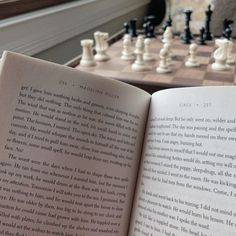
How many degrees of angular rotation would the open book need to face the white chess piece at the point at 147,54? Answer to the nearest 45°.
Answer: approximately 180°

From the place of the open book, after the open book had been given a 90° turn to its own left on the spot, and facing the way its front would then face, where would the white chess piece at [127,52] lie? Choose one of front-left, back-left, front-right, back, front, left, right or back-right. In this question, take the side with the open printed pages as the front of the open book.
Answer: left

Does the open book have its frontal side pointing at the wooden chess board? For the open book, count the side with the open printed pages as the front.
no

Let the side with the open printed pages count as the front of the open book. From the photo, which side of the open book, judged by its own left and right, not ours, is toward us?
front

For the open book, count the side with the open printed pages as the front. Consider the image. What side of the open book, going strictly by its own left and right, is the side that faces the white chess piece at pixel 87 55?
back

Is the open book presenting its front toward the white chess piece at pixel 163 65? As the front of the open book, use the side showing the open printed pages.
no

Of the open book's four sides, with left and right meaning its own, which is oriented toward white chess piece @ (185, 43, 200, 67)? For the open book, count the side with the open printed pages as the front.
back

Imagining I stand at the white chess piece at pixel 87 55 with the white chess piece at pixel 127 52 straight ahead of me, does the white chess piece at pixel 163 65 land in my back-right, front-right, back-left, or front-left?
front-right

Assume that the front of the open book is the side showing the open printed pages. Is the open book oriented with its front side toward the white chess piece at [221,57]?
no

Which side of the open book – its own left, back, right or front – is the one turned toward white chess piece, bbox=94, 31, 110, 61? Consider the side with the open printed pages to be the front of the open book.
back

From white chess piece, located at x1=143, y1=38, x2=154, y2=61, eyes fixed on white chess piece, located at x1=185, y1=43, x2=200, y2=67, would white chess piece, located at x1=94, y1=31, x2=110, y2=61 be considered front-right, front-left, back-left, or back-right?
back-right
